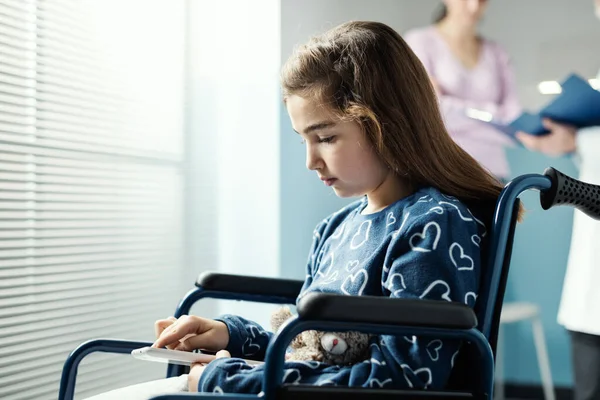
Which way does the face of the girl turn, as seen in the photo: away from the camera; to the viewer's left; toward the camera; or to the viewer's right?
to the viewer's left

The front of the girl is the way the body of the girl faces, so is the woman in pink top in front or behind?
behind

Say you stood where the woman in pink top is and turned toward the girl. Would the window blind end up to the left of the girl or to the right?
right

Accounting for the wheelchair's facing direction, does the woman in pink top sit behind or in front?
behind

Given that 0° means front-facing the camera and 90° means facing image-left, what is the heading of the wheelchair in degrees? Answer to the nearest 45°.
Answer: approximately 45°

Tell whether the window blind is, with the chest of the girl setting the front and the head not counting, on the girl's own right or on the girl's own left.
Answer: on the girl's own right
